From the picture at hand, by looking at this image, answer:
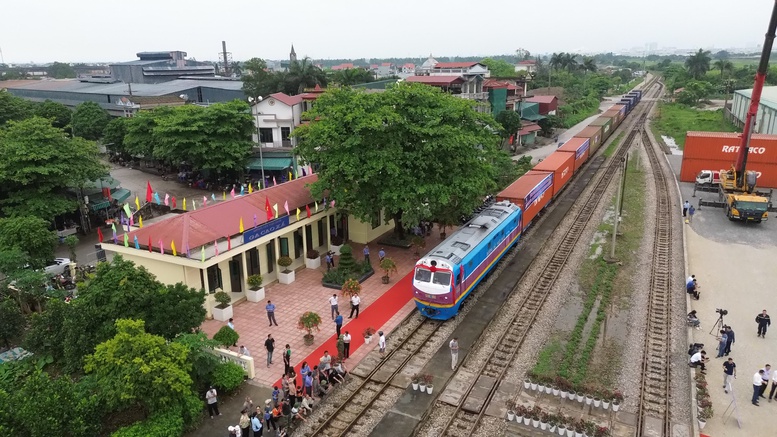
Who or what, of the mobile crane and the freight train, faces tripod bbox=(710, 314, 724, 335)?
the mobile crane

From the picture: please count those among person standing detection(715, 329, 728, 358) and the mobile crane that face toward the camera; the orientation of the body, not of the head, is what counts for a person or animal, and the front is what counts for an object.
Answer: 1

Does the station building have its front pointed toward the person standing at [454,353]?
yes

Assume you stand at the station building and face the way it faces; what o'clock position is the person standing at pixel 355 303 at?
The person standing is roughly at 12 o'clock from the station building.

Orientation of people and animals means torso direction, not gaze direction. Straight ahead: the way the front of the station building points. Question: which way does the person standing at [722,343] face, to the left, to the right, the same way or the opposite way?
the opposite way

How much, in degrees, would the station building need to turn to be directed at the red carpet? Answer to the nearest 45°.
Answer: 0° — it already faces it

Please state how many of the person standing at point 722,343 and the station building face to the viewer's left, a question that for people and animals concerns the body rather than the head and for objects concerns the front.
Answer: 1

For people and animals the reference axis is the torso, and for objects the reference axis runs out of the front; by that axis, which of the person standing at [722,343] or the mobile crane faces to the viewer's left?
the person standing

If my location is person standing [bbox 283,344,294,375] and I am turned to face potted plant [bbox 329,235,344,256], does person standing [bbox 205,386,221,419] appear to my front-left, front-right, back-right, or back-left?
back-left

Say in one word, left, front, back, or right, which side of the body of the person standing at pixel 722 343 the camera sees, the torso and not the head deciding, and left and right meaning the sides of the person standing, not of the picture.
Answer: left

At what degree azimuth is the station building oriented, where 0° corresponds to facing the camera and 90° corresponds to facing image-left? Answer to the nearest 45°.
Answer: approximately 315°

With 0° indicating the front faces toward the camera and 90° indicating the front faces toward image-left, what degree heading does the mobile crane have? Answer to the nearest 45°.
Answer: approximately 0°

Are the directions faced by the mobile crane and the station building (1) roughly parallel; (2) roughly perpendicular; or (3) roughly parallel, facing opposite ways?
roughly perpendicular
